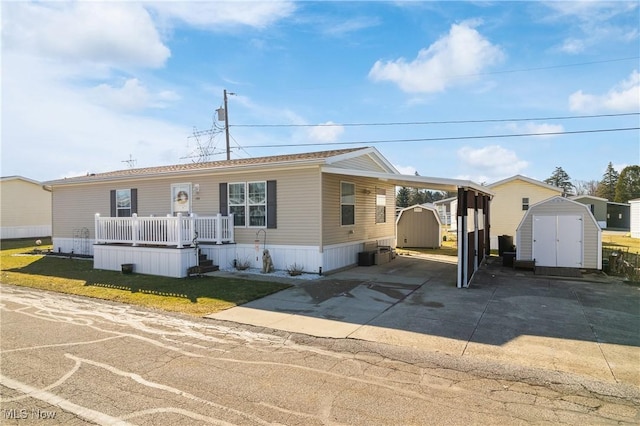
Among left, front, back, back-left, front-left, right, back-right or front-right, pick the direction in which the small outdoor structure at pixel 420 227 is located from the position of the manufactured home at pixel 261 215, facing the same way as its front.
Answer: back

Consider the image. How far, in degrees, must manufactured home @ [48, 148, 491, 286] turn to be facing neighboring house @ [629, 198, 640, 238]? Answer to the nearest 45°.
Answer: approximately 180°

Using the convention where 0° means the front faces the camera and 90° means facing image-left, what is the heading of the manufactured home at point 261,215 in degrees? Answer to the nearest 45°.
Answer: approximately 45°

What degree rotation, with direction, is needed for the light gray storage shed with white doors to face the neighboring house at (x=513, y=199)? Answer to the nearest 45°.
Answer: approximately 180°

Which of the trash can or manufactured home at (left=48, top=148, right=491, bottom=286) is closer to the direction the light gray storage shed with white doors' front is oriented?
the manufactured home

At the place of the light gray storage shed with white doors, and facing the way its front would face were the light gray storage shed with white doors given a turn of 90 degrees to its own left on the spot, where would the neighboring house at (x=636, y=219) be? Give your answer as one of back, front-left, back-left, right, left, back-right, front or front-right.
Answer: left

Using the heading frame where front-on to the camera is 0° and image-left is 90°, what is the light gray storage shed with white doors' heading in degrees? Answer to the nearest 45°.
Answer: approximately 0°
